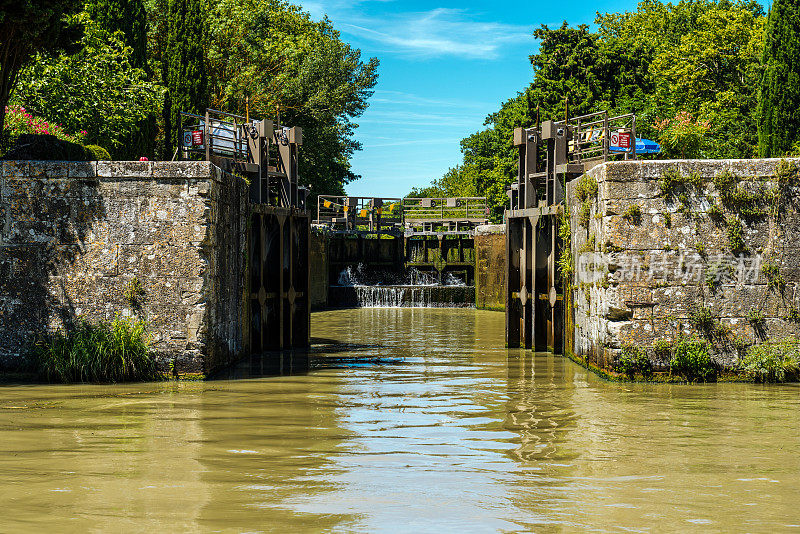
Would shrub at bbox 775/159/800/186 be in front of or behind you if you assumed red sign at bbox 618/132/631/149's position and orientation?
in front

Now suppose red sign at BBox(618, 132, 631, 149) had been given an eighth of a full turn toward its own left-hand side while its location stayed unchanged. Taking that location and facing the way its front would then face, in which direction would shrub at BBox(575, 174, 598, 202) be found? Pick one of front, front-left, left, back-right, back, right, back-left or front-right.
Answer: front-right

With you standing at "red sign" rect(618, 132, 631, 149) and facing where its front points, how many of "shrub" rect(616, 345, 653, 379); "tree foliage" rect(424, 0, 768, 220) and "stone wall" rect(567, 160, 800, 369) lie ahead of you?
2

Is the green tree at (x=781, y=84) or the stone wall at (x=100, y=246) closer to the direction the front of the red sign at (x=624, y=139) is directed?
the stone wall

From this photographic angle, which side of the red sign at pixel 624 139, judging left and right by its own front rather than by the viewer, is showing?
front

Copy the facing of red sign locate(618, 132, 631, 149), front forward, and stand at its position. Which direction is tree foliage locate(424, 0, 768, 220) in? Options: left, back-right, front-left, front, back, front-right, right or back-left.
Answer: back

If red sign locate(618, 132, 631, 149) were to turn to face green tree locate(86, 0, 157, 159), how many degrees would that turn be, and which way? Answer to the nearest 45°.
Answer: approximately 135° to its right

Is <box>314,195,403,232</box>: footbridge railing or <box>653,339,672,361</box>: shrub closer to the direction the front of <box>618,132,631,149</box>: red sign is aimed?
the shrub

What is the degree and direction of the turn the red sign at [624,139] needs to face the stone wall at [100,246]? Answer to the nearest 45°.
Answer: approximately 45° to its right

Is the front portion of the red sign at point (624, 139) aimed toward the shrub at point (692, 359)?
yes

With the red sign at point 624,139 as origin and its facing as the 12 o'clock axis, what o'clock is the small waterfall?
The small waterfall is roughly at 5 o'clock from the red sign.

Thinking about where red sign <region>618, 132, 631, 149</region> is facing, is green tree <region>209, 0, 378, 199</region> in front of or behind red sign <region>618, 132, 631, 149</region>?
behind

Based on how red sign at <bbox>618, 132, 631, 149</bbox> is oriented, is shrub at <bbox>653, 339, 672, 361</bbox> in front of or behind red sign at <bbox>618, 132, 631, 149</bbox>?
in front
